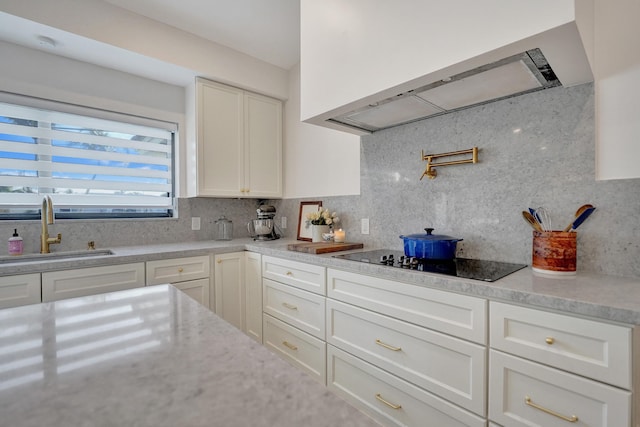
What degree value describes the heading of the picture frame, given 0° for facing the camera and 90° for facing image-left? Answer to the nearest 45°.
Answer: approximately 45°

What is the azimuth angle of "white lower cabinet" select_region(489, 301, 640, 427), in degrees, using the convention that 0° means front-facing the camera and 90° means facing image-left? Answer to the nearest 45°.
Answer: approximately 45°

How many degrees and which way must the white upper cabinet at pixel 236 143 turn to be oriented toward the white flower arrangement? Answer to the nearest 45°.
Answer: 0° — it already faces it

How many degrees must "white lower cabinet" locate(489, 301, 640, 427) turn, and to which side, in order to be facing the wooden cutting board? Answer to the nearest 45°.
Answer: approximately 45° to its right

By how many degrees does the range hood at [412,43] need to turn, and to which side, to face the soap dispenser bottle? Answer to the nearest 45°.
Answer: approximately 45° to its right

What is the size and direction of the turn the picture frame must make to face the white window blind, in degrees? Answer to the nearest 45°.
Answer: approximately 45° to its right

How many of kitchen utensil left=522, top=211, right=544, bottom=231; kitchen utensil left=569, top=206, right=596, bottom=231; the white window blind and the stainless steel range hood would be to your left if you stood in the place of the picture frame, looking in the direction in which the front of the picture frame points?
3

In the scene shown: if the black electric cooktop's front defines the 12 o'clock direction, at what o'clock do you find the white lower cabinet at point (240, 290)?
The white lower cabinet is roughly at 2 o'clock from the black electric cooktop.

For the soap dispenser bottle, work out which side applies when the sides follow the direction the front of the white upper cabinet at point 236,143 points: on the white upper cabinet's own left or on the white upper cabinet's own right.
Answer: on the white upper cabinet's own right
